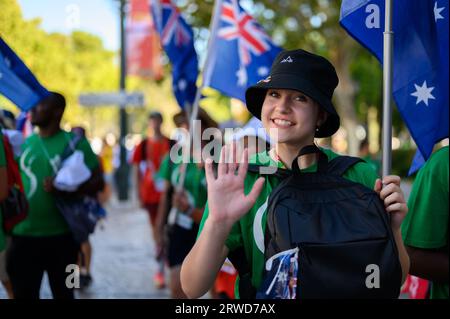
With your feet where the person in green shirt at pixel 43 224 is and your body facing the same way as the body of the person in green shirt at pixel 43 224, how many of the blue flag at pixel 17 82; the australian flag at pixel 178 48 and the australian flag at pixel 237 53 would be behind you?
2

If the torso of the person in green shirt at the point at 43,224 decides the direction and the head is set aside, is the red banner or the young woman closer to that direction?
the young woman

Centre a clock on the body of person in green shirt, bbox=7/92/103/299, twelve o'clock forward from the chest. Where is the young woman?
The young woman is roughly at 10 o'clock from the person in green shirt.

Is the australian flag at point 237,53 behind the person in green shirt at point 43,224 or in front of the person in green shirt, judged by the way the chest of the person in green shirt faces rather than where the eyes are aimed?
behind

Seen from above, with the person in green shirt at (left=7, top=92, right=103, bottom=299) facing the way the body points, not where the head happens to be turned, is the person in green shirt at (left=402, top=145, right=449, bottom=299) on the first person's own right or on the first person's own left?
on the first person's own left

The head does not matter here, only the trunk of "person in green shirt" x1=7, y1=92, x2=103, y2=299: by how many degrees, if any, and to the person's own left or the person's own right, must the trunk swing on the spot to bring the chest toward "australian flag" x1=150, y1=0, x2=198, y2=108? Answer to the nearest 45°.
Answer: approximately 180°

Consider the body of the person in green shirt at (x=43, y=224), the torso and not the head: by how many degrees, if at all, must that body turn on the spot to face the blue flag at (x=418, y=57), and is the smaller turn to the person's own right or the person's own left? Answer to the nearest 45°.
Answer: approximately 90° to the person's own left

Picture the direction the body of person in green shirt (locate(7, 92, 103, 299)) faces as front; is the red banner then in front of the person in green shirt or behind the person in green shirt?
behind
